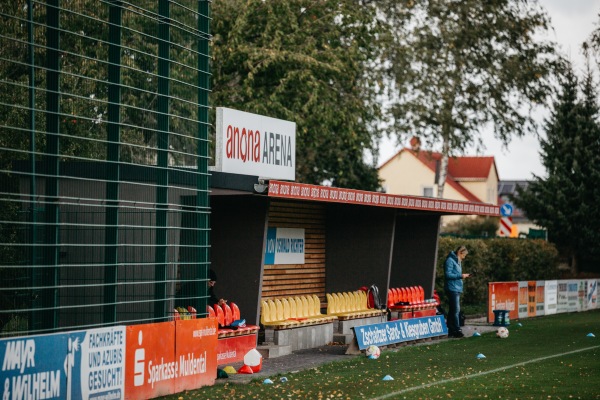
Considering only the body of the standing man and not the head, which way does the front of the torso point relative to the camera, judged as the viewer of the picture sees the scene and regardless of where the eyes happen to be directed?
to the viewer's right

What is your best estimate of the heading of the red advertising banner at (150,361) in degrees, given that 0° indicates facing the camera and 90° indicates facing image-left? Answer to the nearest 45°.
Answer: approximately 315°

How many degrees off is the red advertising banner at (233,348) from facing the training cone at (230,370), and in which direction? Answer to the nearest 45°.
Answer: approximately 45° to its right

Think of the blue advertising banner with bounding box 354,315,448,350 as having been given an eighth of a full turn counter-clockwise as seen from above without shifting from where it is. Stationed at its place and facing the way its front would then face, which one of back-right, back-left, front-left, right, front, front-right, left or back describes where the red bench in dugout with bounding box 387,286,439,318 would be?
left

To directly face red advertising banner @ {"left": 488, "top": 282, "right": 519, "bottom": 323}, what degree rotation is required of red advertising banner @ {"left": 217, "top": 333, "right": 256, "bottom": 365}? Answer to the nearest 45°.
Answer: approximately 90° to its left

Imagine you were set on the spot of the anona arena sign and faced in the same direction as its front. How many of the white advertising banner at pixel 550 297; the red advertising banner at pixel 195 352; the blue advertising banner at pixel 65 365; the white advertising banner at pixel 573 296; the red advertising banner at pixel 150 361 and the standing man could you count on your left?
3

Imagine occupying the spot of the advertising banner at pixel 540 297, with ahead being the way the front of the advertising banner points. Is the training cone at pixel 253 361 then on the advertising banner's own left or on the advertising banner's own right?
on the advertising banner's own right

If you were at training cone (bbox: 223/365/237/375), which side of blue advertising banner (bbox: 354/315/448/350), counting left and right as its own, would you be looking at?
right
